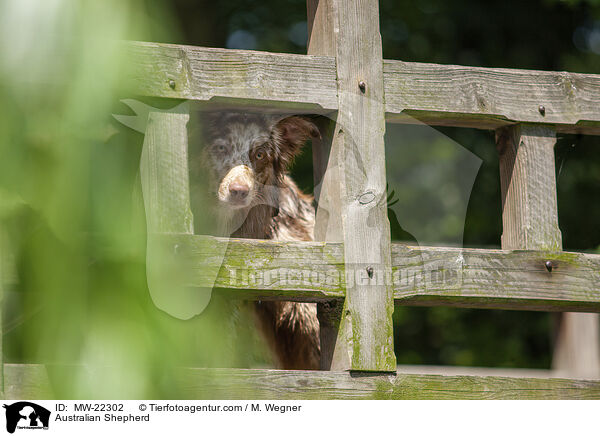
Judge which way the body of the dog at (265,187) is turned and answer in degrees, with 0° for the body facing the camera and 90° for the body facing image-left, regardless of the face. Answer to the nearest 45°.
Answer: approximately 45°
